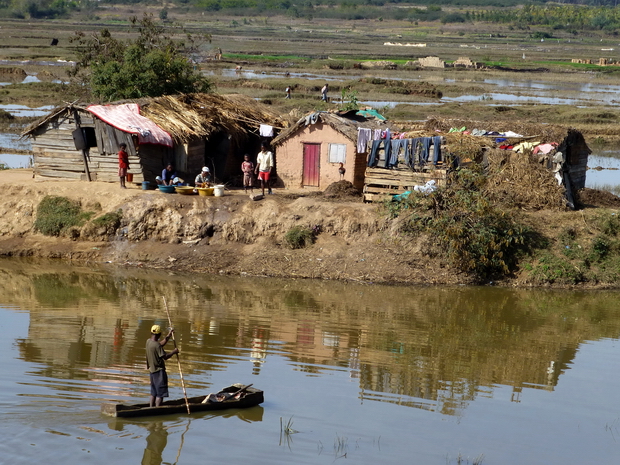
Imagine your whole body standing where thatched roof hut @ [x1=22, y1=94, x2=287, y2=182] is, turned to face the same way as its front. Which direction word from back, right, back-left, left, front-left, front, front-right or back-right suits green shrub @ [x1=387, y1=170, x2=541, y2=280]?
front-left

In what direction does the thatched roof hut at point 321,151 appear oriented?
toward the camera

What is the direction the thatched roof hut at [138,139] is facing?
toward the camera

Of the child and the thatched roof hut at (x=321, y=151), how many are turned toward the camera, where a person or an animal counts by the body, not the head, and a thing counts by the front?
2

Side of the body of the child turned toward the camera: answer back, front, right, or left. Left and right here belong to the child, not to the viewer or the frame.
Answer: front

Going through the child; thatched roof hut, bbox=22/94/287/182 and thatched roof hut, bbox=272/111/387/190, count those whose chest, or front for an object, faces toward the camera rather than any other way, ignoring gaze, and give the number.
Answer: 3

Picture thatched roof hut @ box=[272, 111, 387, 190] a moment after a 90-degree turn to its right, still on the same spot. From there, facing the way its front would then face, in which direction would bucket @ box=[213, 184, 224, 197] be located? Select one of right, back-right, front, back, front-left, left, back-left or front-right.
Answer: front-left

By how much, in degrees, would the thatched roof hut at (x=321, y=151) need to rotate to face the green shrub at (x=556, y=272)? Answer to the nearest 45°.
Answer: approximately 45° to its left

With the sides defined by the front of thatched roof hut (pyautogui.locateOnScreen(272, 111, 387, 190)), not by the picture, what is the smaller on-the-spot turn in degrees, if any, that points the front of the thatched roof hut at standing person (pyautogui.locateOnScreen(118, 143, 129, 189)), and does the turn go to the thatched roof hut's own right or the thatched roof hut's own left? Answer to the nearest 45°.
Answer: approximately 90° to the thatched roof hut's own right

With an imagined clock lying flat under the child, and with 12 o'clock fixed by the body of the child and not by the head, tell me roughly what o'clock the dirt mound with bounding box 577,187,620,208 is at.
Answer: The dirt mound is roughly at 9 o'clock from the child.

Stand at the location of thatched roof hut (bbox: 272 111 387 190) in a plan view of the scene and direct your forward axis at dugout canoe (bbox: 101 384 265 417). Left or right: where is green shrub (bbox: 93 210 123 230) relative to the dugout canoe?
right

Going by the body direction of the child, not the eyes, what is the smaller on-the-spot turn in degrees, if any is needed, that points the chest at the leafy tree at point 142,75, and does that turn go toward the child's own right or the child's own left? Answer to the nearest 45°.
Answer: approximately 135° to the child's own right

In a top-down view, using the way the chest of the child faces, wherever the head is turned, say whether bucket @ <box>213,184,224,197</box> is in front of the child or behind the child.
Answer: in front
